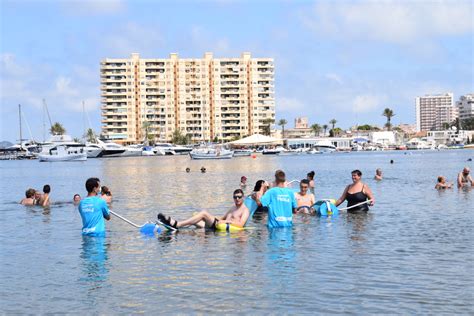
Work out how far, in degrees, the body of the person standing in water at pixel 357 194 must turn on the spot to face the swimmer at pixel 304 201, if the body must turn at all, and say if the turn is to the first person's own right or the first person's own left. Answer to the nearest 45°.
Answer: approximately 45° to the first person's own right

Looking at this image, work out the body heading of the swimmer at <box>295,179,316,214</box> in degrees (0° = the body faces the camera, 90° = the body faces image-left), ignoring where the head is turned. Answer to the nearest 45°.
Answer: approximately 0°

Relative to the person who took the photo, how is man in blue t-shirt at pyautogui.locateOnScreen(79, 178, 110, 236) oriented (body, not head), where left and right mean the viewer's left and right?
facing away from the viewer and to the right of the viewer

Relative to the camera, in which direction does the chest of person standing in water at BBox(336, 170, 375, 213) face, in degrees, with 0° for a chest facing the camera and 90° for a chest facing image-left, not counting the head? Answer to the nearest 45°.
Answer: approximately 45°

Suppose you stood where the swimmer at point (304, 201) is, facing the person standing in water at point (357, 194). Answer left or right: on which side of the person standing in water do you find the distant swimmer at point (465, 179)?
left

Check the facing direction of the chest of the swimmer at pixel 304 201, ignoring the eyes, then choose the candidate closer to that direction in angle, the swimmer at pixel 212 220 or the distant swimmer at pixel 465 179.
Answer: the swimmer

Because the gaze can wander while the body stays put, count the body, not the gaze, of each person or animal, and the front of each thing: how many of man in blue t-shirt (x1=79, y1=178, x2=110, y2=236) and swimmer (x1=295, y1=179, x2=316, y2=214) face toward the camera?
1

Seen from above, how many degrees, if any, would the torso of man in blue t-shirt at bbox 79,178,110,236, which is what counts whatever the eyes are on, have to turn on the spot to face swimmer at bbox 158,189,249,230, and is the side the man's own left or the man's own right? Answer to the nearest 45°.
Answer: approximately 45° to the man's own right

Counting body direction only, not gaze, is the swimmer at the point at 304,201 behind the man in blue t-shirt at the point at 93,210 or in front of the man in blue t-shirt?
in front
